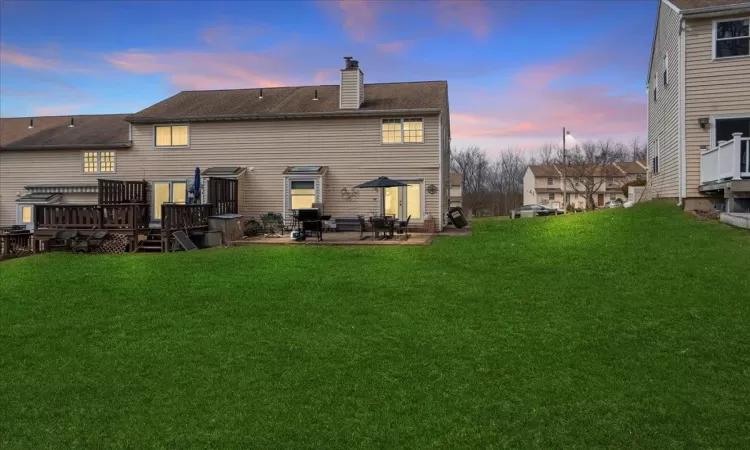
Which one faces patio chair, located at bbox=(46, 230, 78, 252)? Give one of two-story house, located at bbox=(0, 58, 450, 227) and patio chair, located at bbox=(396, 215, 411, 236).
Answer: patio chair, located at bbox=(396, 215, 411, 236)

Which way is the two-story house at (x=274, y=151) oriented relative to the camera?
away from the camera

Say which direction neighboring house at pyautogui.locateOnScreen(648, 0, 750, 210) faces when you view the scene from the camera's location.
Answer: facing away from the viewer

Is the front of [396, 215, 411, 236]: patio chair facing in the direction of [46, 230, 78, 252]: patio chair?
yes

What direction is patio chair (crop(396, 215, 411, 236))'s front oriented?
to the viewer's left

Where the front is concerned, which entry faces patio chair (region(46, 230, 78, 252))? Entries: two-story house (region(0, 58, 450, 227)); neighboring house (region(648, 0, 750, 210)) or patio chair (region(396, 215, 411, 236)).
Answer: patio chair (region(396, 215, 411, 236))

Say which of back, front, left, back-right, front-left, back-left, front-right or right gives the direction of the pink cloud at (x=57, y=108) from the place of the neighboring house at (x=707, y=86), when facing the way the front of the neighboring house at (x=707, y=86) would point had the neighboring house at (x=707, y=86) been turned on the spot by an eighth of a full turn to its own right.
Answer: back-left
